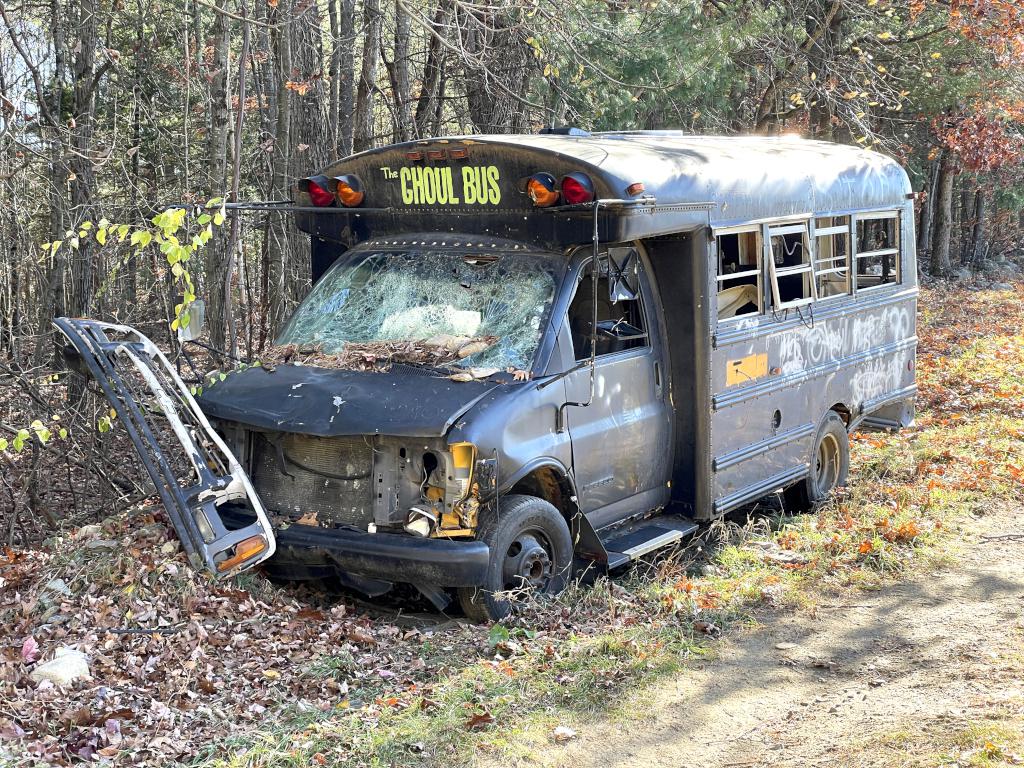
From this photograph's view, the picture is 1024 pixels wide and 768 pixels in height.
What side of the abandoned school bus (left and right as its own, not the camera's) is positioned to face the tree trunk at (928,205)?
back

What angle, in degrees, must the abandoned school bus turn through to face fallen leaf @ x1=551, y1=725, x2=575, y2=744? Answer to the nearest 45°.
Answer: approximately 45° to its left

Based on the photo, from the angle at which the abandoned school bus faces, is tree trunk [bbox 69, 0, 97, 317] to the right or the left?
on its right

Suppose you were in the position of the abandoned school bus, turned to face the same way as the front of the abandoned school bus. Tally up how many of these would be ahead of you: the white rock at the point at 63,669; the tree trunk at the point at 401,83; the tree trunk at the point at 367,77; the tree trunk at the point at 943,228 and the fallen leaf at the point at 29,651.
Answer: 2

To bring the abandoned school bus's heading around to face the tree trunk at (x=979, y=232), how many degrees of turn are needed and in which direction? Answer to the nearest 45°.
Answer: approximately 180°

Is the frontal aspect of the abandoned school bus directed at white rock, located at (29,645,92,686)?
yes

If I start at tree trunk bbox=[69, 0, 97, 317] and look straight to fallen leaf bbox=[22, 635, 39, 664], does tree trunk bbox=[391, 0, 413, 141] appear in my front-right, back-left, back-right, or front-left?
back-left

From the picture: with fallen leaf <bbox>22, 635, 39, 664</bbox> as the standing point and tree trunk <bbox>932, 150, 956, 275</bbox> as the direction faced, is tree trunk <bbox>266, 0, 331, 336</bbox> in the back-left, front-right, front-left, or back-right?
front-left

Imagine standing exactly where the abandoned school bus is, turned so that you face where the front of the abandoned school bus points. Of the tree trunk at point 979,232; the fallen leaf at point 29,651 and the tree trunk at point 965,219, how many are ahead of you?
1

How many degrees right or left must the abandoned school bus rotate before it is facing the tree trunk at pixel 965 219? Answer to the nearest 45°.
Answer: approximately 180°

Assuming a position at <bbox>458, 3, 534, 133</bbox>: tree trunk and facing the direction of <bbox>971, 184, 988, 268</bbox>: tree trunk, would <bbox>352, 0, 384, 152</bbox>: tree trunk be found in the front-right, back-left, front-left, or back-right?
back-left

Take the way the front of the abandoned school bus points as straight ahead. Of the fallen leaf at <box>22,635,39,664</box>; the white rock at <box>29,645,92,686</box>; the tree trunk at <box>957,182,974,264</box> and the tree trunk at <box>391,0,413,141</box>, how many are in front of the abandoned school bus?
2

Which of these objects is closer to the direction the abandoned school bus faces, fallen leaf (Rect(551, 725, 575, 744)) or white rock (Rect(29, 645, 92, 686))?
the white rock

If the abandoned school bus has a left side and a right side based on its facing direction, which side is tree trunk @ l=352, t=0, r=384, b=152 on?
on its right

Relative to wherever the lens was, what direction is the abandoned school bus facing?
facing the viewer and to the left of the viewer

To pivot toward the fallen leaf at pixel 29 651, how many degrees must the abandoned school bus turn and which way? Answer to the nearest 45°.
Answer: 0° — it already faces it

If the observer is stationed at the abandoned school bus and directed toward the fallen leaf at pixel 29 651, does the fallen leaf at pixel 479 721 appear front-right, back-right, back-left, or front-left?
front-left

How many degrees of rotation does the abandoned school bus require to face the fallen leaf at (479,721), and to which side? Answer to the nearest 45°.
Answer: approximately 45° to its left
